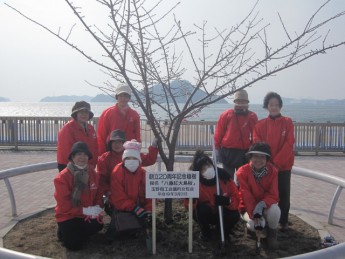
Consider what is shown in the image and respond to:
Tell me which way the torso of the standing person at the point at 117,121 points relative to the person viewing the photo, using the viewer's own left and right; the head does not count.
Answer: facing the viewer

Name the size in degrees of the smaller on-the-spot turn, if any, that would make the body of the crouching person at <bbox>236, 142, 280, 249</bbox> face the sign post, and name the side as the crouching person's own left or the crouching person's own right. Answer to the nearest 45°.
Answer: approximately 45° to the crouching person's own right

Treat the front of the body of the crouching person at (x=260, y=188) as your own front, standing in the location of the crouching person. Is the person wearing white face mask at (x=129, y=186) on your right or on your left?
on your right

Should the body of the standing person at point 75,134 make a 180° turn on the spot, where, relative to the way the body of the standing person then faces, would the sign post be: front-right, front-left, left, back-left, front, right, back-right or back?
back

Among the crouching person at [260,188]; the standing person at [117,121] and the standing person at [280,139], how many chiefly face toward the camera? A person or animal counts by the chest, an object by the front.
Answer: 3

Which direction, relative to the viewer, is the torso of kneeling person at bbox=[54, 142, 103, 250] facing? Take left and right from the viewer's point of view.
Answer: facing the viewer and to the right of the viewer

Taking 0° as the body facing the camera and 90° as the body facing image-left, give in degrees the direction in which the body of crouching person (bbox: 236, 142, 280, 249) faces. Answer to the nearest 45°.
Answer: approximately 0°

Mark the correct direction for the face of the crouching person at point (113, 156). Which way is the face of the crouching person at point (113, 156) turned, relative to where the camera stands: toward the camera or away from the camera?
toward the camera

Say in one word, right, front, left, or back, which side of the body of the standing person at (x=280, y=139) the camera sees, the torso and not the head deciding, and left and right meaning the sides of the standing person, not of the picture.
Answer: front

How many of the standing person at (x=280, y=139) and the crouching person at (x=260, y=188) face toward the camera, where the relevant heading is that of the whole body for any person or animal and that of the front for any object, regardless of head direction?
2
